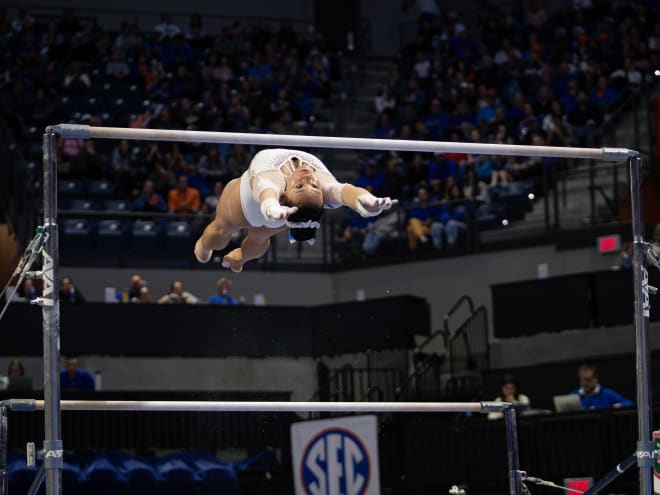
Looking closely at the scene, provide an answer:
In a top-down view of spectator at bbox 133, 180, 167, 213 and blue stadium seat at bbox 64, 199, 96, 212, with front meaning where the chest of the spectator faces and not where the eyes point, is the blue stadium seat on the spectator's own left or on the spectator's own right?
on the spectator's own right

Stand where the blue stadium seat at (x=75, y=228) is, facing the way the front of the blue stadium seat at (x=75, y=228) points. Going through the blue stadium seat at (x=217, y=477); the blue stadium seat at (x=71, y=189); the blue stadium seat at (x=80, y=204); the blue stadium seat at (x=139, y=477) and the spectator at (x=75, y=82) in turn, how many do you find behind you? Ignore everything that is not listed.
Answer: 3

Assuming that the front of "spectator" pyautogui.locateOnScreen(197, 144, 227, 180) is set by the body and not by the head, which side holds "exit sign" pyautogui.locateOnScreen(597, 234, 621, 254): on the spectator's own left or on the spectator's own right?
on the spectator's own left

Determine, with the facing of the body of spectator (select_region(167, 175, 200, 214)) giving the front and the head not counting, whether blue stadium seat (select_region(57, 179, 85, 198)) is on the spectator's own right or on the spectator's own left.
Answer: on the spectator's own right

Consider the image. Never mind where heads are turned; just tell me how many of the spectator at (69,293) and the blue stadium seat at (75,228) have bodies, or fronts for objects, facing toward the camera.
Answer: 2

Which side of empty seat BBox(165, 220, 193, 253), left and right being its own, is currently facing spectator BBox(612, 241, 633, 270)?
left

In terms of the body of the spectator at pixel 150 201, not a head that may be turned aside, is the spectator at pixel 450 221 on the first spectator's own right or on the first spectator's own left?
on the first spectator's own left

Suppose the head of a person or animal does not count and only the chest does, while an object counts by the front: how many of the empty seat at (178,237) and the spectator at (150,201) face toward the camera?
2

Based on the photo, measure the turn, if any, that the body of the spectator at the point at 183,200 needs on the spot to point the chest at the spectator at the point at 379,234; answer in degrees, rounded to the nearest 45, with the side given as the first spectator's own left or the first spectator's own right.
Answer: approximately 135° to the first spectator's own left

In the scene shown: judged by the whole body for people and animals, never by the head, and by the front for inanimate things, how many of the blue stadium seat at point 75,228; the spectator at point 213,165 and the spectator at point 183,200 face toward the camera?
3
